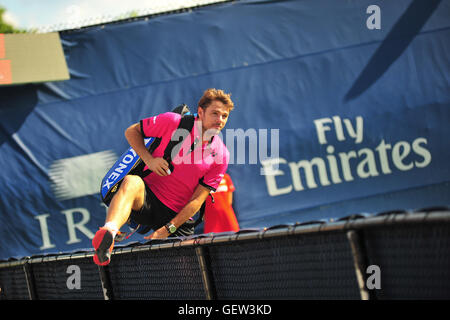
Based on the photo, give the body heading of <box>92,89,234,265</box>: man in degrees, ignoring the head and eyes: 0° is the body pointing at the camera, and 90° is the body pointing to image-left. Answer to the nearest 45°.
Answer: approximately 0°

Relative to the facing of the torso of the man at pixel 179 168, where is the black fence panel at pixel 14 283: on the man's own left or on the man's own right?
on the man's own right
